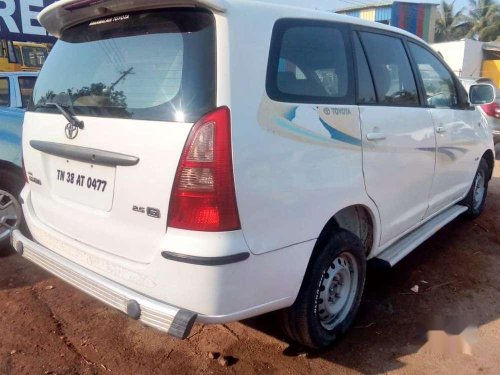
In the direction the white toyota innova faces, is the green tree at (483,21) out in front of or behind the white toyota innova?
in front

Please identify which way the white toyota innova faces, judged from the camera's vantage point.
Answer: facing away from the viewer and to the right of the viewer

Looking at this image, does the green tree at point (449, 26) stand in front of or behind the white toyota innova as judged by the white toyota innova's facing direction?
in front
